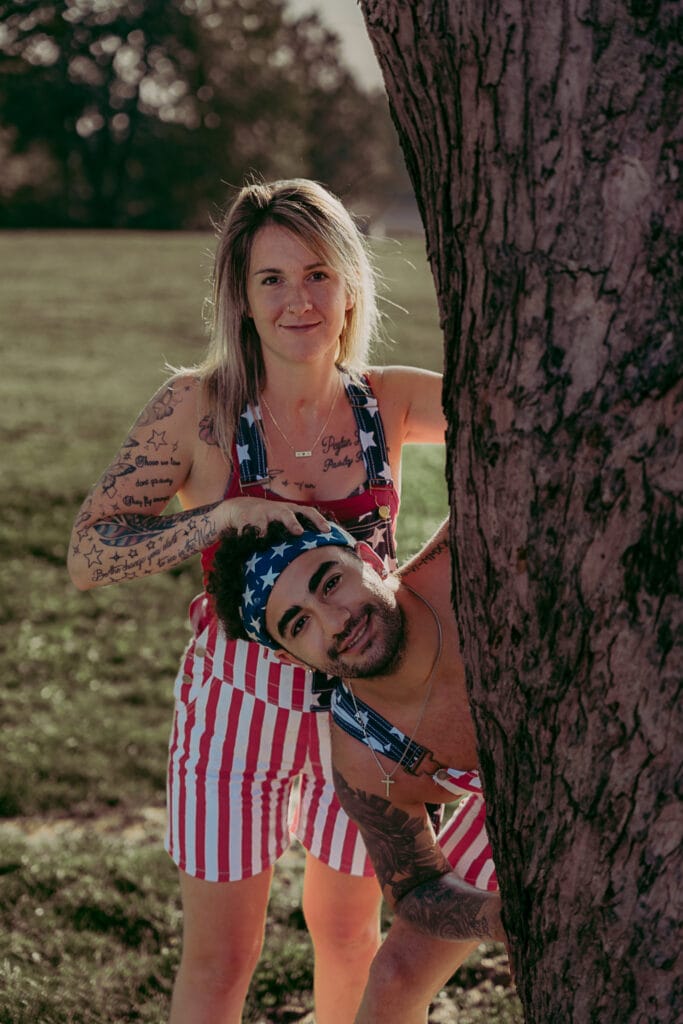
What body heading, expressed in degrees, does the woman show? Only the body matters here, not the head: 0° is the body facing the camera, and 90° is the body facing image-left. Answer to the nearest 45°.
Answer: approximately 0°
